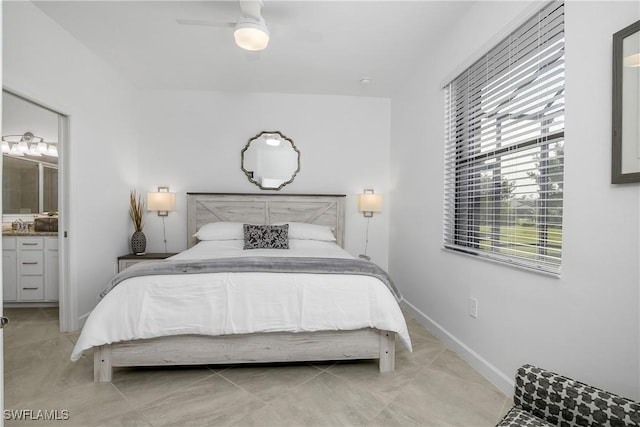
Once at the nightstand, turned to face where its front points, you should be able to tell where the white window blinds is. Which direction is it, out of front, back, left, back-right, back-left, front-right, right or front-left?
front-left

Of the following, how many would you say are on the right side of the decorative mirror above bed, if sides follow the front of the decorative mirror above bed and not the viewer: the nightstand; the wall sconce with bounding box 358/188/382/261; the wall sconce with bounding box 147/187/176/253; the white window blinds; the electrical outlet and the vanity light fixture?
3

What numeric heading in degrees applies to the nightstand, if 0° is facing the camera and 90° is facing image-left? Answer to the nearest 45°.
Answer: approximately 0°

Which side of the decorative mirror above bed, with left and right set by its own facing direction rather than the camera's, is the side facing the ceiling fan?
front

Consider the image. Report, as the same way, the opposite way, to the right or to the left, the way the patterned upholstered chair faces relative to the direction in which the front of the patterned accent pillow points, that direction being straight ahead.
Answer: to the right

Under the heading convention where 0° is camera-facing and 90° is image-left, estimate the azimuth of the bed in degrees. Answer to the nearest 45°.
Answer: approximately 0°

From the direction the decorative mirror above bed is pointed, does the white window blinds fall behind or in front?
in front

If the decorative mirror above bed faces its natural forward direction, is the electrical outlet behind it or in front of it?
in front

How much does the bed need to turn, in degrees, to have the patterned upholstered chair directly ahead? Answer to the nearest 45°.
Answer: approximately 45° to its left

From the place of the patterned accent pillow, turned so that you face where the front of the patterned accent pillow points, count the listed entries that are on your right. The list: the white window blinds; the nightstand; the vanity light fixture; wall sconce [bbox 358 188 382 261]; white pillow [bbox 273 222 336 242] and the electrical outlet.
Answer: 2

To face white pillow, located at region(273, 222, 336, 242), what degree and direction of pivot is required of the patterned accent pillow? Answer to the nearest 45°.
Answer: approximately 90° to its left

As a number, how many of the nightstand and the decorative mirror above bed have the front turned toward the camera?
2
